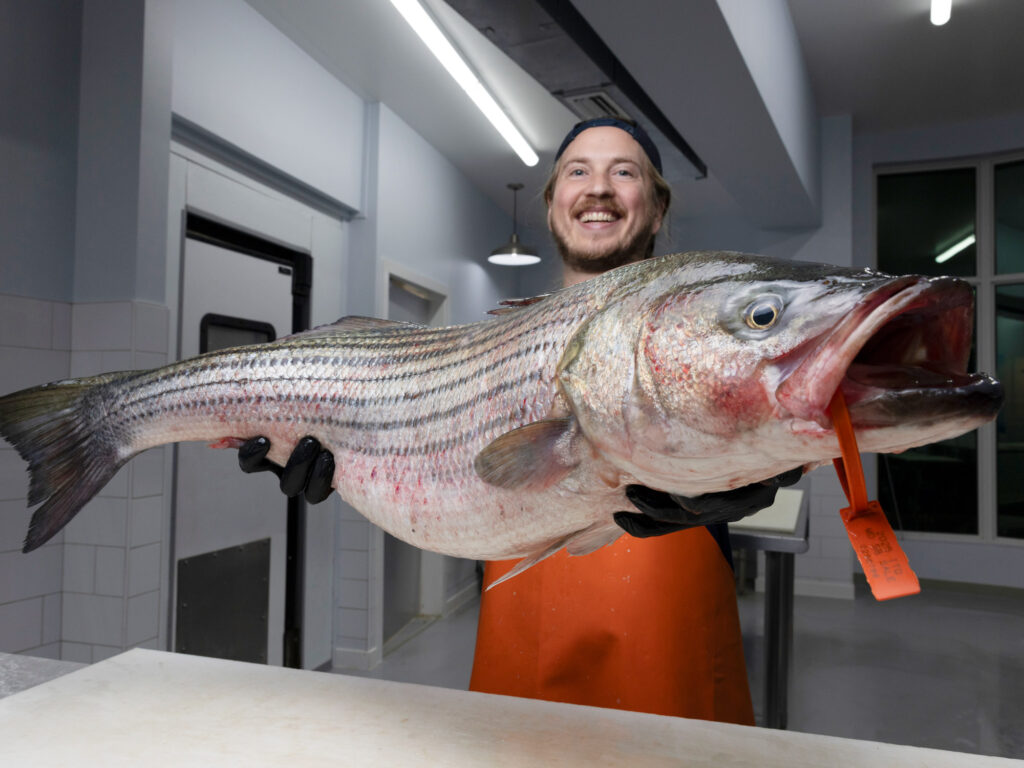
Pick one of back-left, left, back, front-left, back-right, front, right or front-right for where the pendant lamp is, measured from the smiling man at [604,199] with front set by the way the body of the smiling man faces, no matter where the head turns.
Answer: back

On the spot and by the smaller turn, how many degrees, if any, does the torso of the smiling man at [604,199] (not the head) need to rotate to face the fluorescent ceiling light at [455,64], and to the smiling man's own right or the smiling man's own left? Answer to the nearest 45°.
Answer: approximately 135° to the smiling man's own right

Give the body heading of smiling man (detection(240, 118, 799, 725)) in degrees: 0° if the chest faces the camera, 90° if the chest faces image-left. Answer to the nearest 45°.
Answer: approximately 0°

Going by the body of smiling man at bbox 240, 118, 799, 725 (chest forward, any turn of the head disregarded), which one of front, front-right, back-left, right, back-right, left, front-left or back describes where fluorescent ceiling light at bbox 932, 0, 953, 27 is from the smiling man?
back-left

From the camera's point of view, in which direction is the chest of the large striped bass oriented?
to the viewer's right

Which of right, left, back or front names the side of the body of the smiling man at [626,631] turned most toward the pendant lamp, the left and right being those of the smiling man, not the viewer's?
back

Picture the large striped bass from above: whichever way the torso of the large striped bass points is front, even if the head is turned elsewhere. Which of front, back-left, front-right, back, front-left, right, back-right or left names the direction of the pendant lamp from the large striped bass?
left
